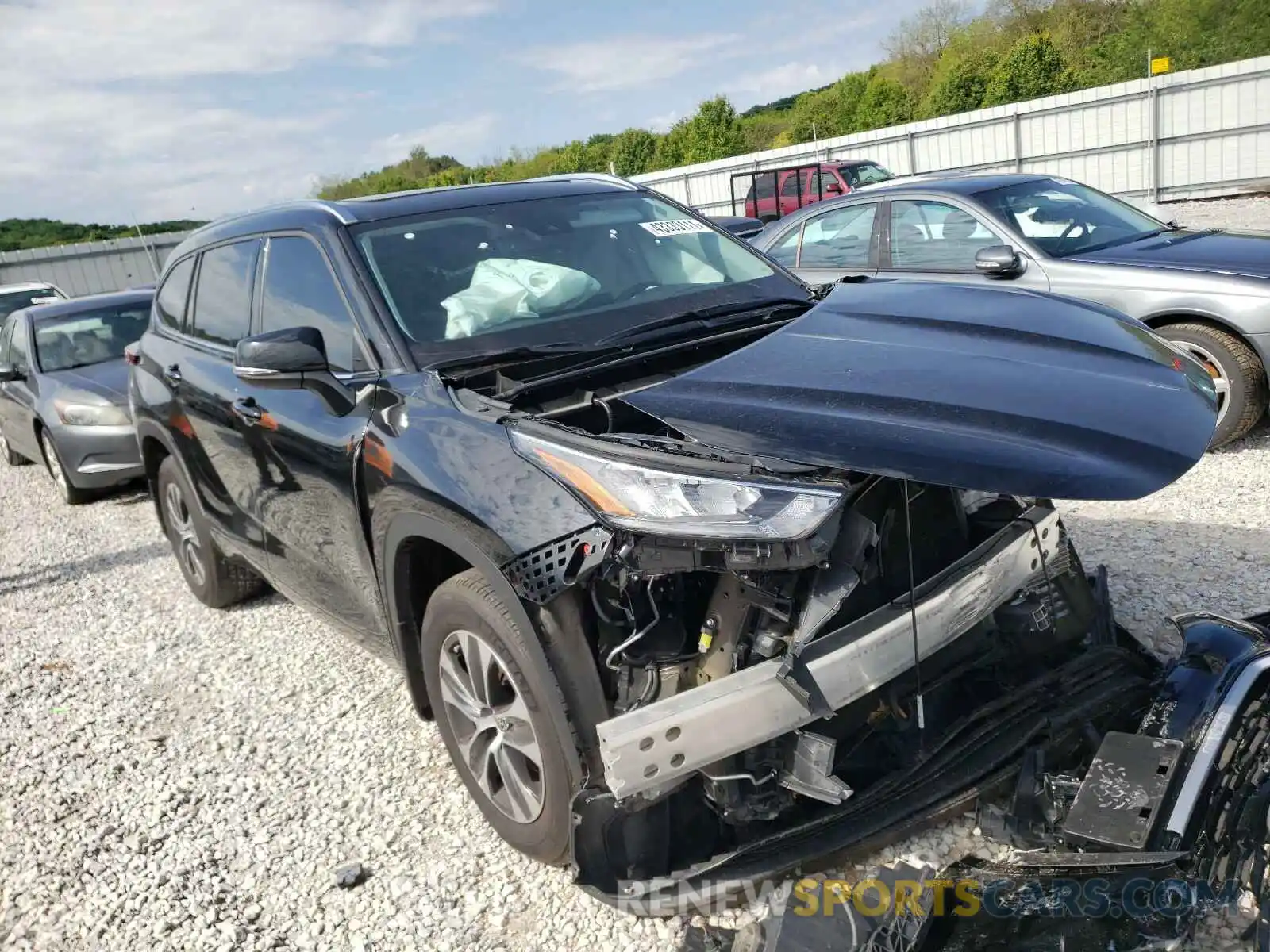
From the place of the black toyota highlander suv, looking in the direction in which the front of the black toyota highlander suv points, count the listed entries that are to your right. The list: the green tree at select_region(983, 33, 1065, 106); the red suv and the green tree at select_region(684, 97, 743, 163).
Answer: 0

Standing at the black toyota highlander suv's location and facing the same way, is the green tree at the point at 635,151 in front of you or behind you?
behind

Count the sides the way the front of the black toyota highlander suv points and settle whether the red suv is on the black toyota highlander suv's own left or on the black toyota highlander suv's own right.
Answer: on the black toyota highlander suv's own left

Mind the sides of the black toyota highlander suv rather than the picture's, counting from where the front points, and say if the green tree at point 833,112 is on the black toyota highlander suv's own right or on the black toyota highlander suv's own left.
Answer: on the black toyota highlander suv's own left

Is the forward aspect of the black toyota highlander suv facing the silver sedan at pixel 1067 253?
no

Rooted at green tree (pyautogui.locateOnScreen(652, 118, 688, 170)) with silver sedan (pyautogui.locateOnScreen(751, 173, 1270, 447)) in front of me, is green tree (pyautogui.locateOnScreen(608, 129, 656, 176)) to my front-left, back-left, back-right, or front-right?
back-right

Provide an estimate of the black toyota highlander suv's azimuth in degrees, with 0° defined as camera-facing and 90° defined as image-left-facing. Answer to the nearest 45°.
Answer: approximately 315°

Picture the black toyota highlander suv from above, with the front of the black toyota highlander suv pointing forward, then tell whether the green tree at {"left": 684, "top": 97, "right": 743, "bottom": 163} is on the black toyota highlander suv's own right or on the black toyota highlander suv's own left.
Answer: on the black toyota highlander suv's own left

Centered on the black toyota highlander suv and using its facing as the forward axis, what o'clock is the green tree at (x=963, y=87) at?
The green tree is roughly at 8 o'clock from the black toyota highlander suv.
